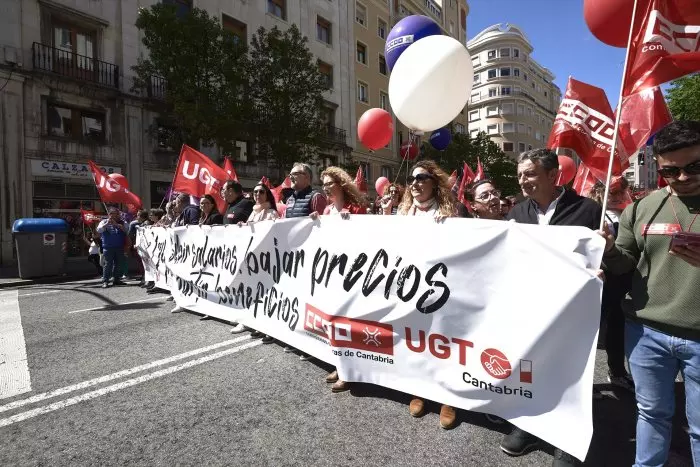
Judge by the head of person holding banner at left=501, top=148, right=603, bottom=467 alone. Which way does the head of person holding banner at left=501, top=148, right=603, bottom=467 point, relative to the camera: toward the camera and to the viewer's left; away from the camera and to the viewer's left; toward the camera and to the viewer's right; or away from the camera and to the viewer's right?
toward the camera and to the viewer's left

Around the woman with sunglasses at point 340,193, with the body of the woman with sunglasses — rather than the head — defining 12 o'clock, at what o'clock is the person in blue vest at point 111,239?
The person in blue vest is roughly at 3 o'clock from the woman with sunglasses.

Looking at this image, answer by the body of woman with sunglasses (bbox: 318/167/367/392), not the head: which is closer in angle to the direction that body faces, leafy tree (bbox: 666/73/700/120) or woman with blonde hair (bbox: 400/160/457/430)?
the woman with blonde hair

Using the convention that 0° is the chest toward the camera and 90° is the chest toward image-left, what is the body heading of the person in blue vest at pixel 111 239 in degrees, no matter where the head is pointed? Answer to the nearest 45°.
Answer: approximately 0°

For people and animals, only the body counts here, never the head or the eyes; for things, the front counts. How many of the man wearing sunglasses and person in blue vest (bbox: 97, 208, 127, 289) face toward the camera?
2

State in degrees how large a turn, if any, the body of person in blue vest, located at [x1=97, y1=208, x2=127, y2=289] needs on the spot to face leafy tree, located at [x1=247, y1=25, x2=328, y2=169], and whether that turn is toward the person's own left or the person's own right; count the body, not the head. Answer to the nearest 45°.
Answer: approximately 135° to the person's own left

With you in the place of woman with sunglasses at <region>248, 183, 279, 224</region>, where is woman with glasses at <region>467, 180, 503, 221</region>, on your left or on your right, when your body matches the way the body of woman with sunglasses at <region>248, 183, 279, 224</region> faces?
on your left

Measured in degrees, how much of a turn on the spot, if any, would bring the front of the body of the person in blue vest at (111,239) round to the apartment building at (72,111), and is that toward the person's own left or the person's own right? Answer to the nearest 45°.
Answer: approximately 180°

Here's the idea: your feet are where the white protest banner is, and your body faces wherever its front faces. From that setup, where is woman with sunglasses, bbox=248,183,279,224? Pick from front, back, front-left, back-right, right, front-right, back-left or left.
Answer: right

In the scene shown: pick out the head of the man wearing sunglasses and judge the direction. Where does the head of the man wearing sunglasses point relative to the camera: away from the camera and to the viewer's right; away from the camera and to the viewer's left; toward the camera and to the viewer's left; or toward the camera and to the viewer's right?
toward the camera and to the viewer's left
